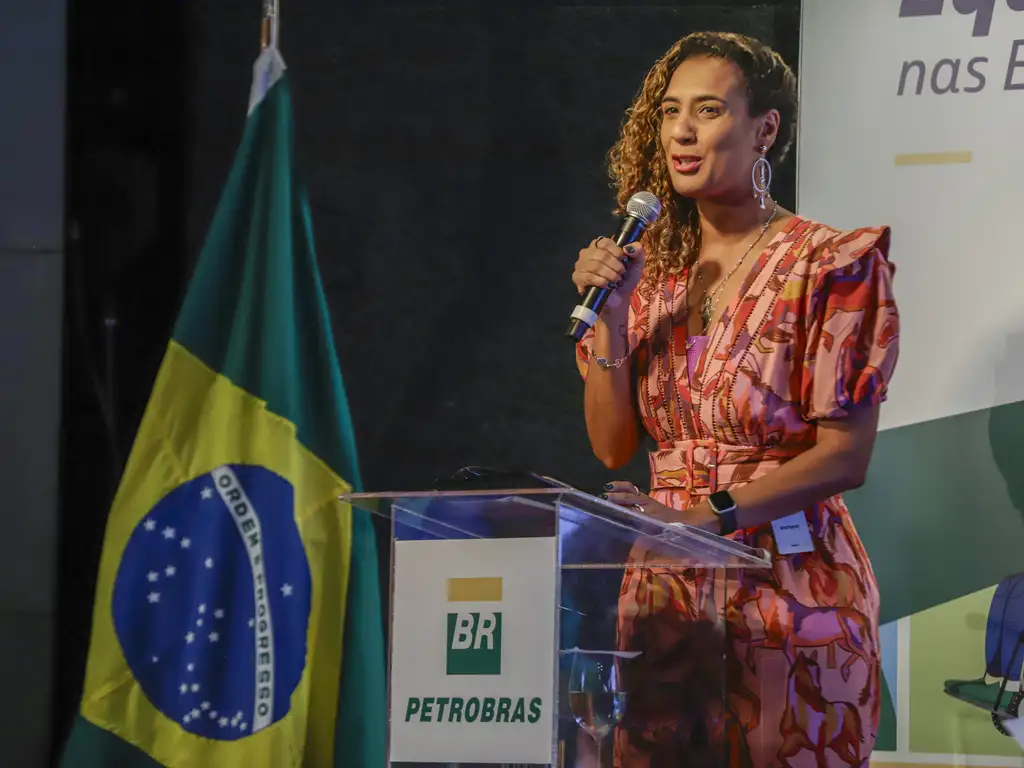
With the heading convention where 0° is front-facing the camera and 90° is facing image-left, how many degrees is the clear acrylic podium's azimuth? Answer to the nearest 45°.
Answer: approximately 45°

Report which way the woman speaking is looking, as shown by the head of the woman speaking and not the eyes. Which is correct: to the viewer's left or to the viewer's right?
to the viewer's left

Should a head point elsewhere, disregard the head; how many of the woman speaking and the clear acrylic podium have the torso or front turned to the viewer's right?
0

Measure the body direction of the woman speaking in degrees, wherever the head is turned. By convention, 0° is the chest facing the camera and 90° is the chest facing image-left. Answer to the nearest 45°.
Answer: approximately 45°
